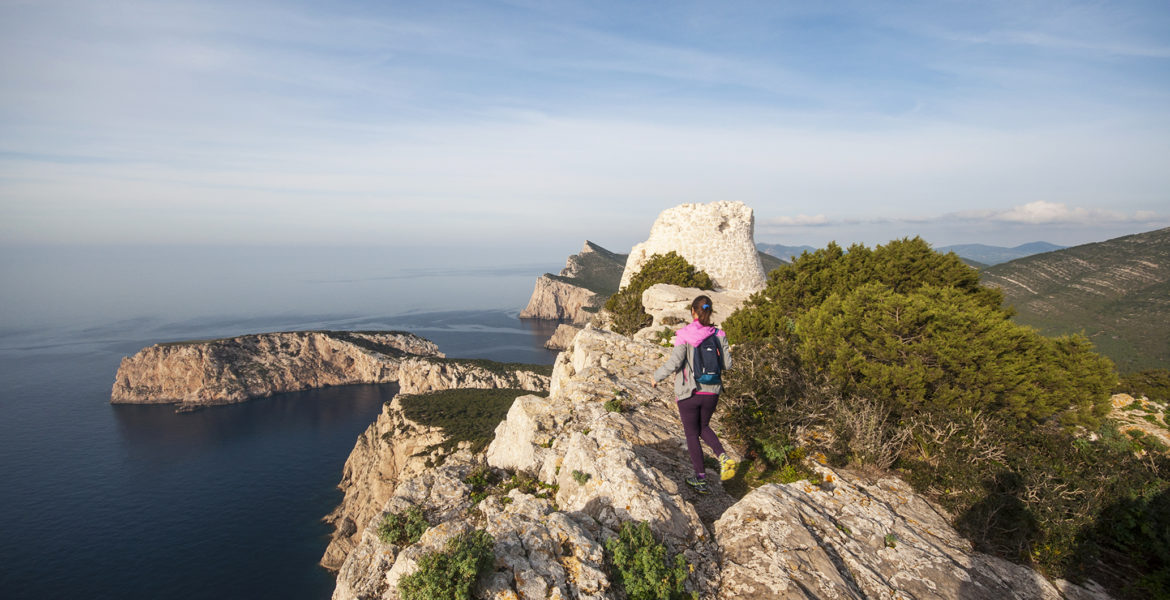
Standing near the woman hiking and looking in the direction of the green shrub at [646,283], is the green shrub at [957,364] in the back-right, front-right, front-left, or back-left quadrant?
front-right

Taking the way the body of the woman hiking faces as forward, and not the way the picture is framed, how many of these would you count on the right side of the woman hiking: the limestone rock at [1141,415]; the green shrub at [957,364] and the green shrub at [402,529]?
2

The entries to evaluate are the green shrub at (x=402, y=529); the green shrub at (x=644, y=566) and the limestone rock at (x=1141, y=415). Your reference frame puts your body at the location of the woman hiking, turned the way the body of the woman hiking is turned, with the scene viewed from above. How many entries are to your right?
1

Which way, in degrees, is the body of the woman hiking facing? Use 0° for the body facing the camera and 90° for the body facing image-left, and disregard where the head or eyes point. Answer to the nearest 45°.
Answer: approximately 135°

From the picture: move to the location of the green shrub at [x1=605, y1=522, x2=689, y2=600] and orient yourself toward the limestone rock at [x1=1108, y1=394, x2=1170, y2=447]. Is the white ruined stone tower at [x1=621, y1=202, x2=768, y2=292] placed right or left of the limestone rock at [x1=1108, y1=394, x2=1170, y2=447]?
left

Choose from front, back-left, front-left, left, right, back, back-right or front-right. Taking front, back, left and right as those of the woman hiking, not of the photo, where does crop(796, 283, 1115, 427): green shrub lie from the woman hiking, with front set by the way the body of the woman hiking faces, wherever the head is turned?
right

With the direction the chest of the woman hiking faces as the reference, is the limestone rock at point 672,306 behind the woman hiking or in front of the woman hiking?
in front

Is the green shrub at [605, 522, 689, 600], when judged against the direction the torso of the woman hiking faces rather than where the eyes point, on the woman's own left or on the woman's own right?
on the woman's own left
